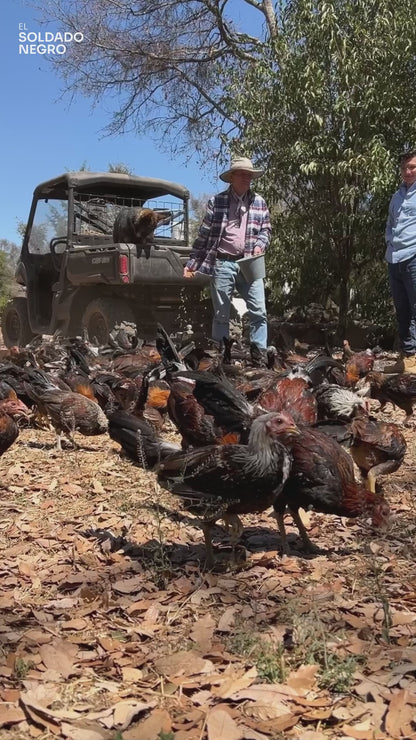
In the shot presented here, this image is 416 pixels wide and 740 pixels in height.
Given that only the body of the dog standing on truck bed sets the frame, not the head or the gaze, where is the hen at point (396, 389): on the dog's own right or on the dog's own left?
on the dog's own right

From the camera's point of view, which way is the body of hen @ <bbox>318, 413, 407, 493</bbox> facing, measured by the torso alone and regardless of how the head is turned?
to the viewer's right

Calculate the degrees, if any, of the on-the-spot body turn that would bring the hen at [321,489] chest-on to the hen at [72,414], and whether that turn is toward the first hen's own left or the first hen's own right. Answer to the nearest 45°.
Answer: approximately 135° to the first hen's own left

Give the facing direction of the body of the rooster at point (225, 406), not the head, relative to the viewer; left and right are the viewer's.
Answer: facing to the right of the viewer

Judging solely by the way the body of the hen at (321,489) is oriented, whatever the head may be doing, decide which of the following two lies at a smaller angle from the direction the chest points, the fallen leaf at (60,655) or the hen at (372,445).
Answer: the hen

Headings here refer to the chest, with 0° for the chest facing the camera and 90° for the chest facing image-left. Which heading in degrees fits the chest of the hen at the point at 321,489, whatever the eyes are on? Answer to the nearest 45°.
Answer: approximately 270°

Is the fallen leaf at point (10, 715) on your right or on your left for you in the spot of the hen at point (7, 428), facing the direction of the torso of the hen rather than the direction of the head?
on your right

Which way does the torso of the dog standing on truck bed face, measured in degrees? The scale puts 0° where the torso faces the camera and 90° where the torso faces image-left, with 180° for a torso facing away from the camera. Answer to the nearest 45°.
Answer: approximately 270°

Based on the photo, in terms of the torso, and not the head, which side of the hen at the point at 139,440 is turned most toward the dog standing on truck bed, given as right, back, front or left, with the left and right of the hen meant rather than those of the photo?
left
